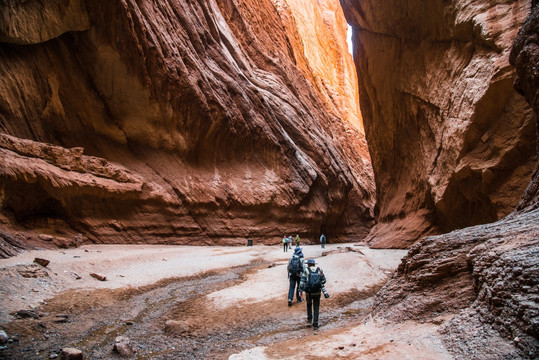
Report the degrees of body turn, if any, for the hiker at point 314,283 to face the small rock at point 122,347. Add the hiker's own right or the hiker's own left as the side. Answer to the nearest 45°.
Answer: approximately 135° to the hiker's own left

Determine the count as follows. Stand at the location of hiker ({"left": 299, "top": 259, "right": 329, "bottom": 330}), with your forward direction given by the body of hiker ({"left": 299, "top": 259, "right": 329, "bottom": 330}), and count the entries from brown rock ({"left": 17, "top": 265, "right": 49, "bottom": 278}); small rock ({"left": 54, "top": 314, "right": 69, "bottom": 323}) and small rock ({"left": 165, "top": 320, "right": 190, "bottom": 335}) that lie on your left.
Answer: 3

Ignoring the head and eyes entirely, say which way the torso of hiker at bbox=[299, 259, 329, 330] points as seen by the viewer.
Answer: away from the camera

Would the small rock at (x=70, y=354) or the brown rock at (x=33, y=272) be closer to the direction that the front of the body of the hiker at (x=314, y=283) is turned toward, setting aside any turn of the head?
the brown rock

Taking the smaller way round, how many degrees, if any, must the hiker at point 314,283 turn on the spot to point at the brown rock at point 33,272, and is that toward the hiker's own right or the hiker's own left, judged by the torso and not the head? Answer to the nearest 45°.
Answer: approximately 90° to the hiker's own left

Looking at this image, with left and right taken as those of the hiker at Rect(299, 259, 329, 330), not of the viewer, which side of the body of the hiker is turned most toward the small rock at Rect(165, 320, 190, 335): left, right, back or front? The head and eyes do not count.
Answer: left

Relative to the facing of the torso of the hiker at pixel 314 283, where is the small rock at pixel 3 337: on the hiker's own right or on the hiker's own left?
on the hiker's own left

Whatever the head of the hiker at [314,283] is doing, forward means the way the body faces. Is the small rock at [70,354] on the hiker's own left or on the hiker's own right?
on the hiker's own left
